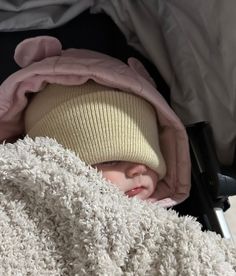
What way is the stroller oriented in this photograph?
toward the camera
